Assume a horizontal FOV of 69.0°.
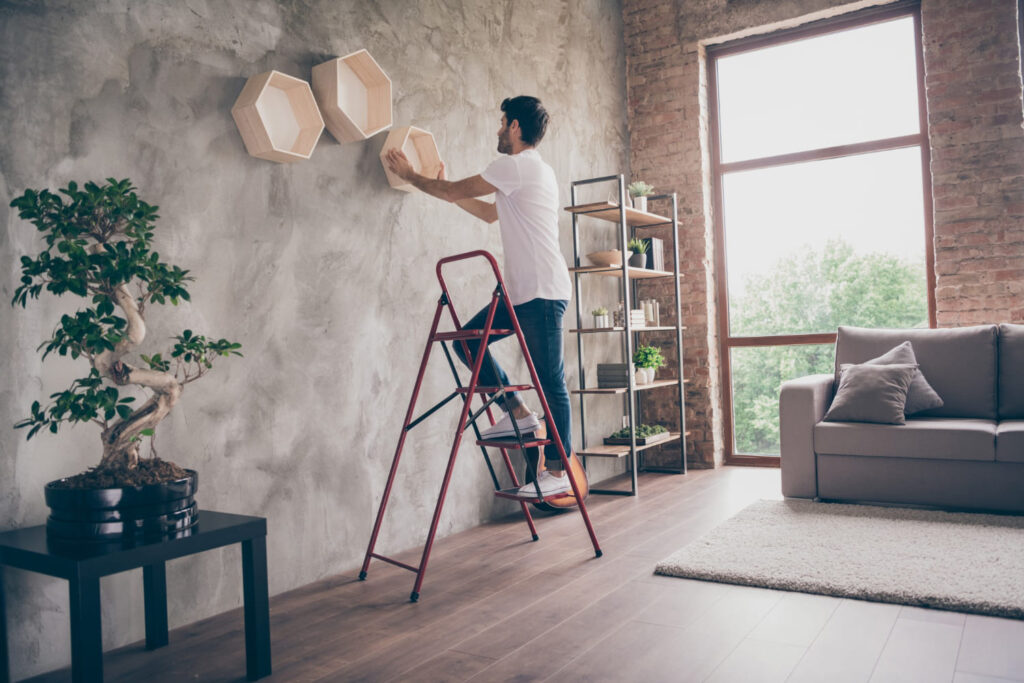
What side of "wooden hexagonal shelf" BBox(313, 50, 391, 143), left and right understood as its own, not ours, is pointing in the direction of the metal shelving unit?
left

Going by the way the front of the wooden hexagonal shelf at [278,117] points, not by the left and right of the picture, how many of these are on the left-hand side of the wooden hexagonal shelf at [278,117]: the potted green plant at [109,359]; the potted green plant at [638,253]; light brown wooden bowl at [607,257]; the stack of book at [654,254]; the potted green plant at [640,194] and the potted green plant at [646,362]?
5

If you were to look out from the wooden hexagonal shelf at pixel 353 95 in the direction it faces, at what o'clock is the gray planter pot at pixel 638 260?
The gray planter pot is roughly at 9 o'clock from the wooden hexagonal shelf.

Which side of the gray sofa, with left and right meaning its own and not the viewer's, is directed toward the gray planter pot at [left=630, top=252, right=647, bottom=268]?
right

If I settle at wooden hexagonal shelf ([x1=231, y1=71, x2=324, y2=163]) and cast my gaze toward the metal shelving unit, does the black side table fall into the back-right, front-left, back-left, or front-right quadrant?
back-right

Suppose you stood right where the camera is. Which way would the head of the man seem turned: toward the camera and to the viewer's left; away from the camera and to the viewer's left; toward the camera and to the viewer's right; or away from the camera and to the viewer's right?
away from the camera and to the viewer's left

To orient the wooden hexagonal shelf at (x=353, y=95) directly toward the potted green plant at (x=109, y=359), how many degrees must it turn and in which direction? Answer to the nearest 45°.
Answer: approximately 90° to its right

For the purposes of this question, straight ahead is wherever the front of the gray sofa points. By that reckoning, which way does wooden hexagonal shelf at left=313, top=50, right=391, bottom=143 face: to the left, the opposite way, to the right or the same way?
to the left

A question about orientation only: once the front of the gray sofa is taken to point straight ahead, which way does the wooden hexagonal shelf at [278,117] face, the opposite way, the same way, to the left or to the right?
to the left

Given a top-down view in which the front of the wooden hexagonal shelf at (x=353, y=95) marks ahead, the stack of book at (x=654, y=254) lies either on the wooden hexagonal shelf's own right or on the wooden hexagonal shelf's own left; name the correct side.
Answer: on the wooden hexagonal shelf's own left

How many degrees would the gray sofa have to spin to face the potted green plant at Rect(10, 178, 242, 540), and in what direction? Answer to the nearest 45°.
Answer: approximately 45° to its right

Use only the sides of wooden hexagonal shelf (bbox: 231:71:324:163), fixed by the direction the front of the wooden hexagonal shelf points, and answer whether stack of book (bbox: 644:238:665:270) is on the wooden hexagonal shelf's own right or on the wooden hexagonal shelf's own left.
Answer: on the wooden hexagonal shelf's own left

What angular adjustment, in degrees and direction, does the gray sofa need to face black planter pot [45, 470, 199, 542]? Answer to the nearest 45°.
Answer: approximately 45° to its right

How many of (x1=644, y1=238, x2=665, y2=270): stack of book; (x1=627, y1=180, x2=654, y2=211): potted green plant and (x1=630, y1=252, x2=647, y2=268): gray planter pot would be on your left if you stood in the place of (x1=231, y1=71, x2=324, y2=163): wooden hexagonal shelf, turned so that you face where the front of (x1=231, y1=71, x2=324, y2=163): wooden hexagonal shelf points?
3

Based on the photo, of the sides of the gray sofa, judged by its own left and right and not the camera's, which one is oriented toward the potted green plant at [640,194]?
right
